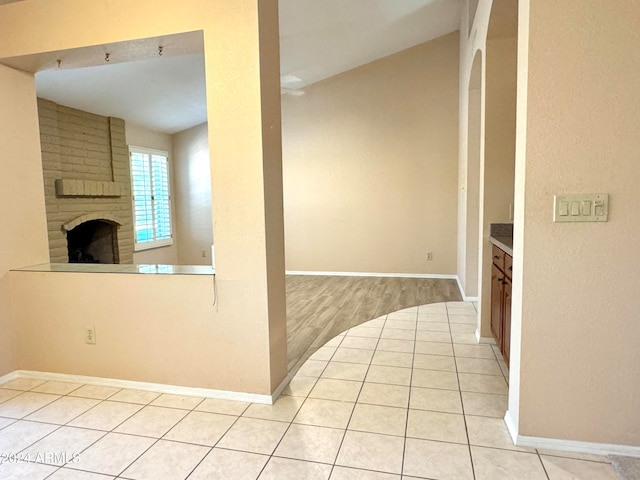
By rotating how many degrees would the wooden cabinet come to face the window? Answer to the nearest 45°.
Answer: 0° — it already faces it

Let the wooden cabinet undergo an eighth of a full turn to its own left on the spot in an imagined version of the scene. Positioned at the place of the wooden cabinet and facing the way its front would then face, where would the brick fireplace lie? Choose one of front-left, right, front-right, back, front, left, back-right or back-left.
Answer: front-right

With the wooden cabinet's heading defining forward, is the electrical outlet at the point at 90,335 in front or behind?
in front

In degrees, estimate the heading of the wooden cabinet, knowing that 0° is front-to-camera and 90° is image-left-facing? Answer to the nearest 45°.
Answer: approximately 90°

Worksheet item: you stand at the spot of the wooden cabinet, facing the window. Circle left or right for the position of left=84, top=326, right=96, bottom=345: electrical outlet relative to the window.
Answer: left
